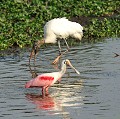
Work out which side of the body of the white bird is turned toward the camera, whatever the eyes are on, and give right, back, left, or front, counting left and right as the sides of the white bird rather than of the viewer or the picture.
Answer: left
